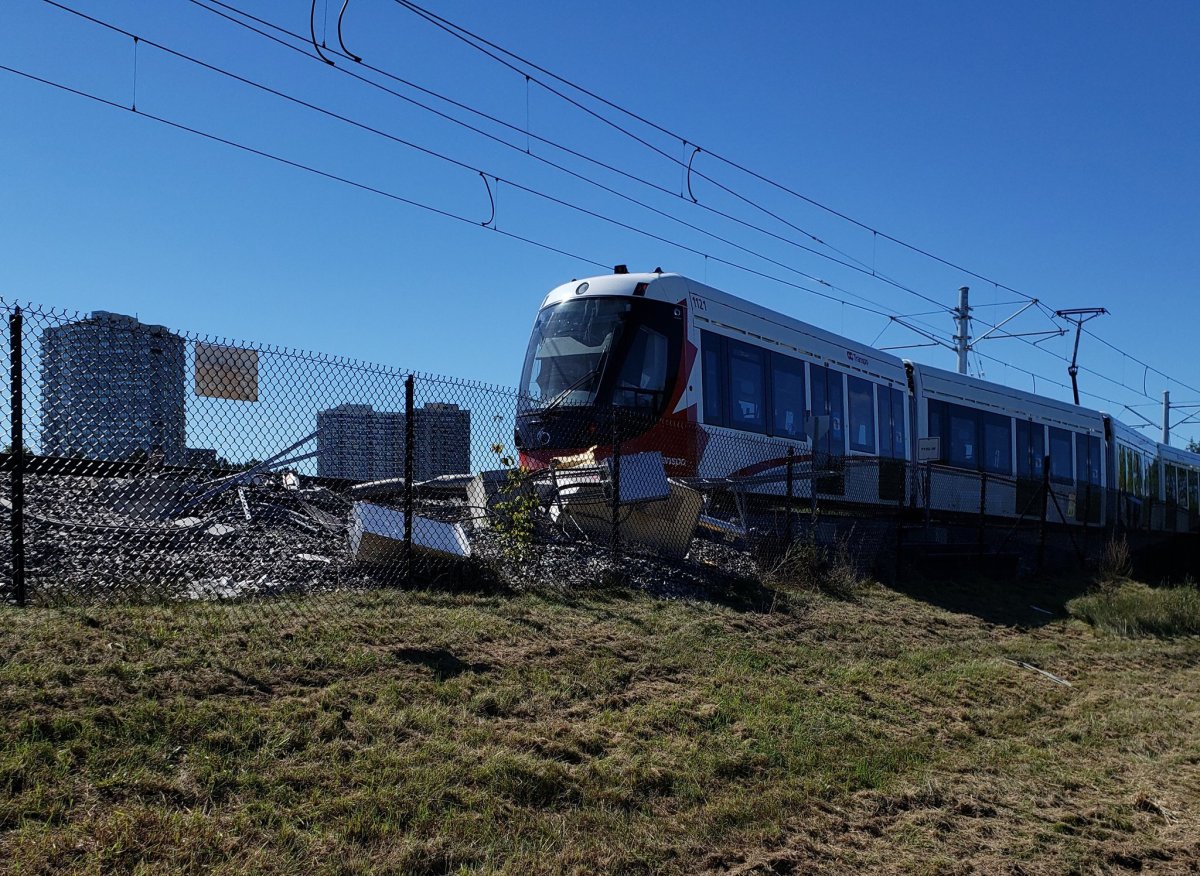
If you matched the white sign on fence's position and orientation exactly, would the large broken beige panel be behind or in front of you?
in front

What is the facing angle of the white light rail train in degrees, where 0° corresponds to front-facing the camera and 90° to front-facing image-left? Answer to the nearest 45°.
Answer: approximately 45°

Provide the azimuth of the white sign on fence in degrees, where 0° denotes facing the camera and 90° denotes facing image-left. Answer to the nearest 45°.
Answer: approximately 0°

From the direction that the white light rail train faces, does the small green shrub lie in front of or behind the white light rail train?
in front

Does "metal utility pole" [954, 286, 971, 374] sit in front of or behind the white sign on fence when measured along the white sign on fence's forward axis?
behind

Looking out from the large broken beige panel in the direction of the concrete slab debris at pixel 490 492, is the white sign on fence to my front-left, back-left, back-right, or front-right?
back-right

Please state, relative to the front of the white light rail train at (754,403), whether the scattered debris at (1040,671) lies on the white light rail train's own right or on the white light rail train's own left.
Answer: on the white light rail train's own left
